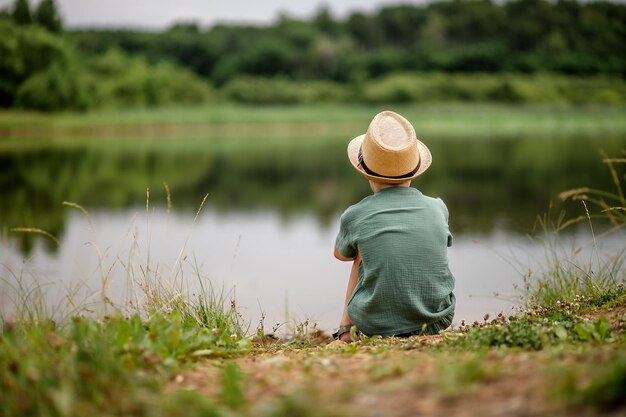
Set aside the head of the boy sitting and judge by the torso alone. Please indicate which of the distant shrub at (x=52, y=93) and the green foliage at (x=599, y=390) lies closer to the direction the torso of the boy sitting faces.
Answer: the distant shrub

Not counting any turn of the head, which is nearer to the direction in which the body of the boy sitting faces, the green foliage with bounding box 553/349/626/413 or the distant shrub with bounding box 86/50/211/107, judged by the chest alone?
the distant shrub

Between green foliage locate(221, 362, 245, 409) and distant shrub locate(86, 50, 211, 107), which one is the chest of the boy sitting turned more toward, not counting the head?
the distant shrub

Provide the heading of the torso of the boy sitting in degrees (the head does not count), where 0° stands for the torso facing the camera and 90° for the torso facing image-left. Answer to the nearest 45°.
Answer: approximately 180°

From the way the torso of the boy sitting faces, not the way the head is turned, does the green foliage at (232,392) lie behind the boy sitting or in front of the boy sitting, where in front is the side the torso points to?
behind

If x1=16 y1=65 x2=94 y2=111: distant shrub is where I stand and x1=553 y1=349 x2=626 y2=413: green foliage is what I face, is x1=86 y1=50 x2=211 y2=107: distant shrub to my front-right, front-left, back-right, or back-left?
back-left
